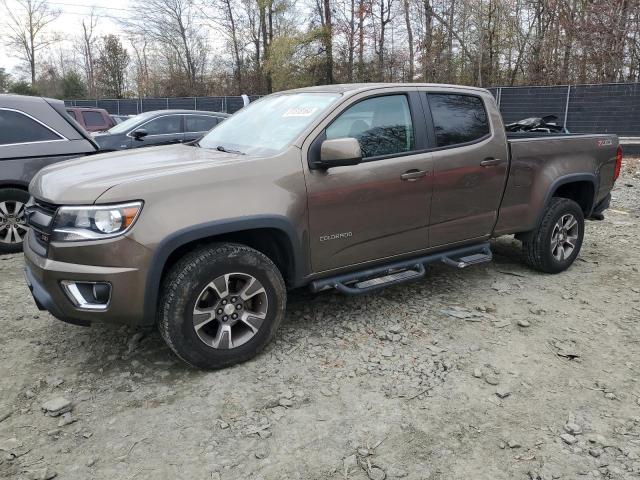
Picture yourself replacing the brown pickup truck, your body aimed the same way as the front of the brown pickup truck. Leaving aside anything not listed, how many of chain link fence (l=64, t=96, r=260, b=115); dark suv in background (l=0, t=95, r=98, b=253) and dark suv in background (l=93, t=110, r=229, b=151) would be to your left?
0

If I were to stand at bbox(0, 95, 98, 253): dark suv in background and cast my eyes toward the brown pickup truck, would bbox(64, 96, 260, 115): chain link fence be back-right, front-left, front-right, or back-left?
back-left

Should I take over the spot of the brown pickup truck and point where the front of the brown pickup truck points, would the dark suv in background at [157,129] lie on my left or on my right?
on my right

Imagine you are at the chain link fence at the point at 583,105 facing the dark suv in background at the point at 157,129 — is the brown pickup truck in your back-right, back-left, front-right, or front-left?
front-left

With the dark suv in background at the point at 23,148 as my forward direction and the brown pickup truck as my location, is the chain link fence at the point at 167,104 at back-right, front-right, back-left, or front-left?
front-right

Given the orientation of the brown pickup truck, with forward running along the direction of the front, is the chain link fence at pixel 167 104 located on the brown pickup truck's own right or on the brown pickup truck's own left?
on the brown pickup truck's own right

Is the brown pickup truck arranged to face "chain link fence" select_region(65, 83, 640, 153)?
no

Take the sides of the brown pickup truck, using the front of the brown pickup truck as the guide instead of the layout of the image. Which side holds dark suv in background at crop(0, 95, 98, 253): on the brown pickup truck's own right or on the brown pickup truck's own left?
on the brown pickup truck's own right
